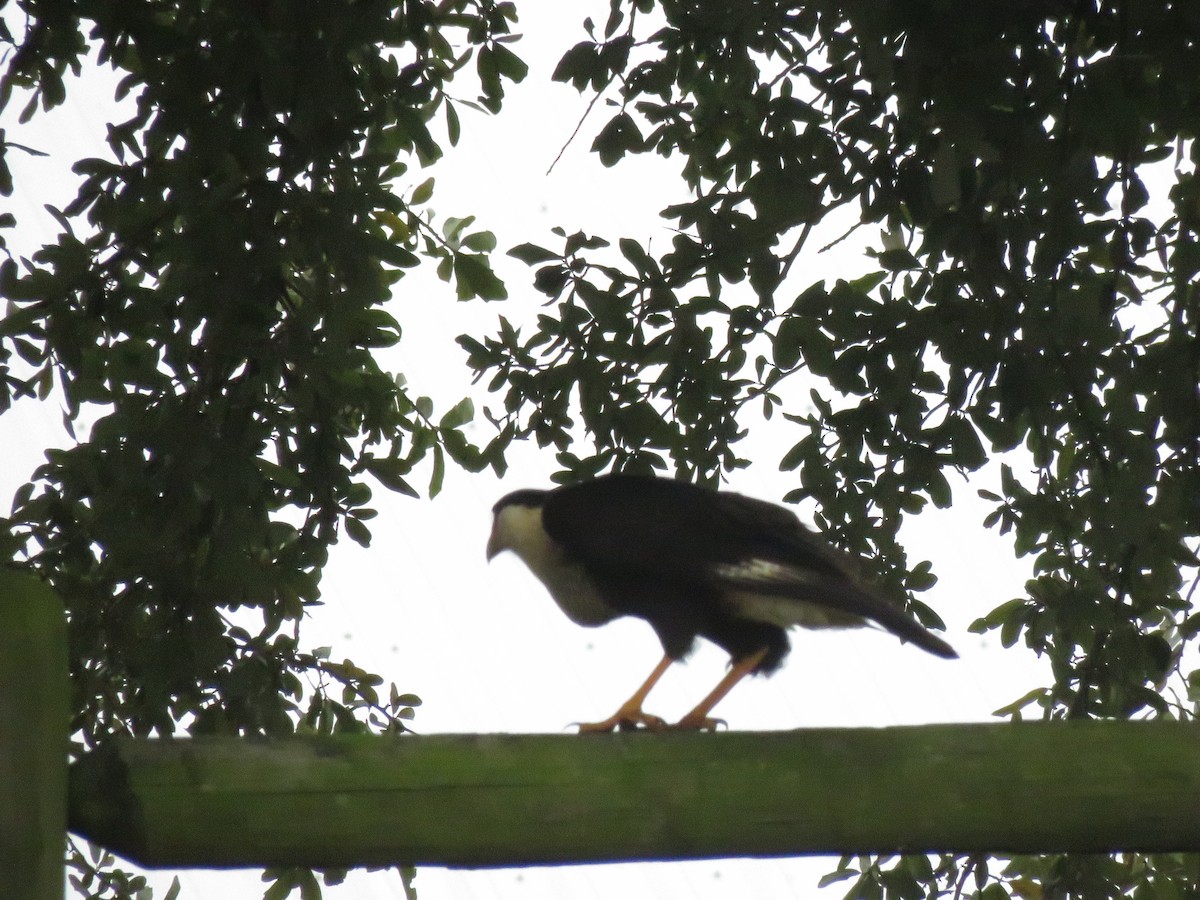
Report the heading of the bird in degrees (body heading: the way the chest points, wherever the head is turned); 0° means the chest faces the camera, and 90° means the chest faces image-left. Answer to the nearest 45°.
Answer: approximately 90°
